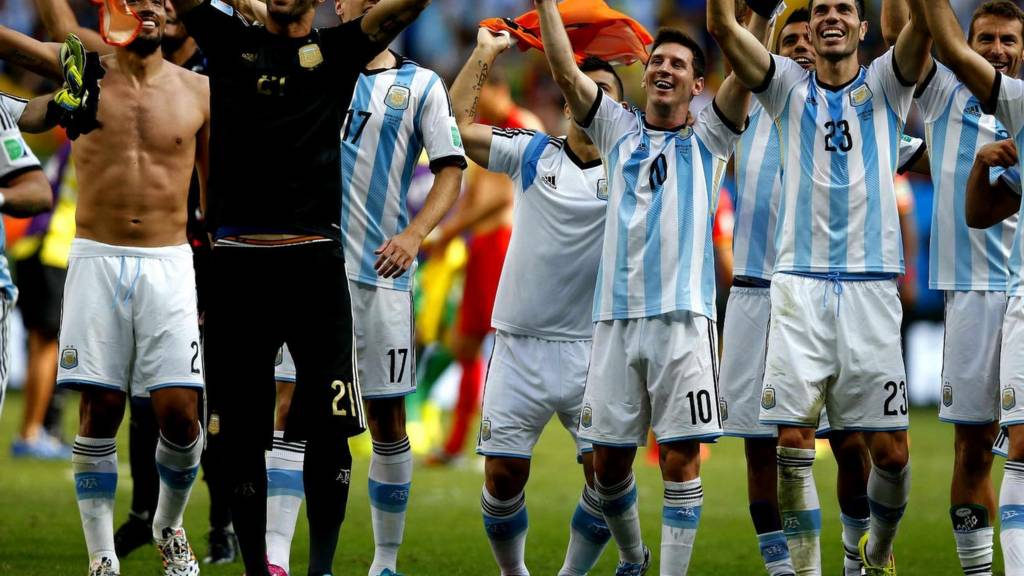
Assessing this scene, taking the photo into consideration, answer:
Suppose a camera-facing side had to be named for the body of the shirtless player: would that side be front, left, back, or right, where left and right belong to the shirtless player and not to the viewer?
front

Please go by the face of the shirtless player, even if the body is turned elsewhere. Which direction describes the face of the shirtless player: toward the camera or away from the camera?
toward the camera
